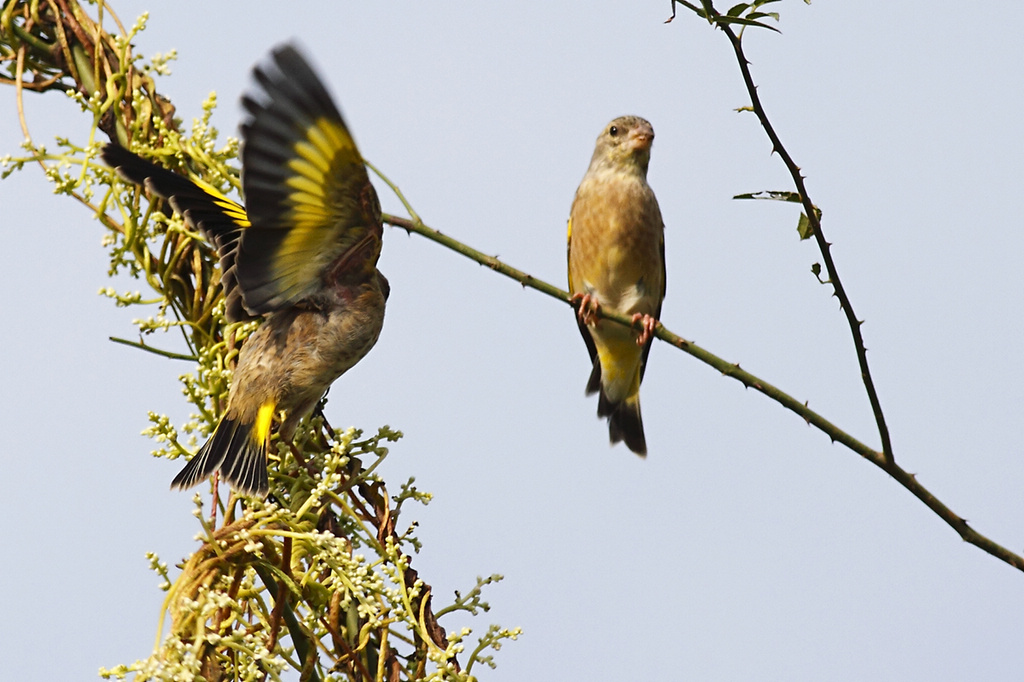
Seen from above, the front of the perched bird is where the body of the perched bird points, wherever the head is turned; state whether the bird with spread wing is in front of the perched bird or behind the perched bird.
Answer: in front

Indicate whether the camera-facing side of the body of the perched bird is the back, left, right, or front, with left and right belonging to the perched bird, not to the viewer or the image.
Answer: front

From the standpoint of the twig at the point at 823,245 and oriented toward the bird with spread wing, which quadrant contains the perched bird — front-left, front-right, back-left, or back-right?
front-right

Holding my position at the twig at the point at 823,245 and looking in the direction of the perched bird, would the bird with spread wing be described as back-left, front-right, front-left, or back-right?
front-left
